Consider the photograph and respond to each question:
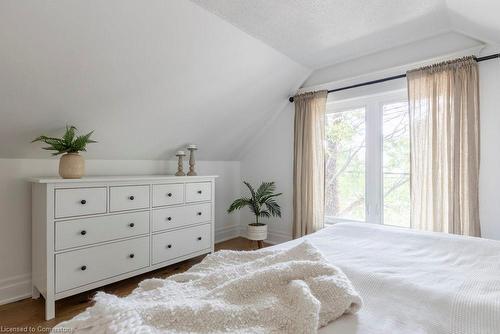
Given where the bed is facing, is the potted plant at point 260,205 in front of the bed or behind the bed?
in front

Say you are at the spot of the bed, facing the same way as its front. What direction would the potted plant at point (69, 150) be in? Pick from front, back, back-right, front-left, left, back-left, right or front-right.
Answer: front

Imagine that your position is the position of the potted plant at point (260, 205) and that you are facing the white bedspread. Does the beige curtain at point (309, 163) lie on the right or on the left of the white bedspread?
left

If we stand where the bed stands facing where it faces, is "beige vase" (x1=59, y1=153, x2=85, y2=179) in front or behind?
in front

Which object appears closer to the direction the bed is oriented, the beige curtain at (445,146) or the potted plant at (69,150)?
the potted plant

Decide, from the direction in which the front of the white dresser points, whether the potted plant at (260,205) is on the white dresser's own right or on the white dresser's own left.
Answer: on the white dresser's own left

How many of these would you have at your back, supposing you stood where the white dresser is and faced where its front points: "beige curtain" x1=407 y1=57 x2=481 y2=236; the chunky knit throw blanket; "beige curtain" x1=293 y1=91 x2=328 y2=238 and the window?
0

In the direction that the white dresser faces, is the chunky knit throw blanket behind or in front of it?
in front

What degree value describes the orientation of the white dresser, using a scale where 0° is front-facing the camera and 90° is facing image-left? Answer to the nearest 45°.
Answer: approximately 315°

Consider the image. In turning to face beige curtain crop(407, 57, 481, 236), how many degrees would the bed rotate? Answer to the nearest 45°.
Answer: approximately 90° to its right

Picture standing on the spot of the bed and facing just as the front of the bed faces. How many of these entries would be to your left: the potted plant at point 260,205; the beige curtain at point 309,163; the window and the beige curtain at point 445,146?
0

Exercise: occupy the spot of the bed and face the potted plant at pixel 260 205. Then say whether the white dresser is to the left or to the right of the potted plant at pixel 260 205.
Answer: left

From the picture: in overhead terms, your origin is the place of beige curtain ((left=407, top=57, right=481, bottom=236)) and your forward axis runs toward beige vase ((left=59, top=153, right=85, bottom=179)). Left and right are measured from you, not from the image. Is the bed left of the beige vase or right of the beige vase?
left
